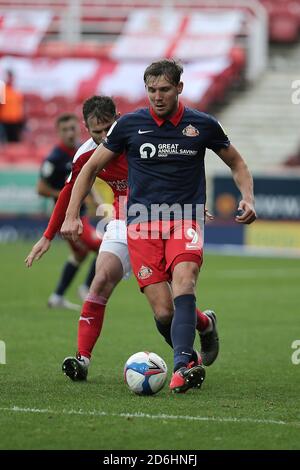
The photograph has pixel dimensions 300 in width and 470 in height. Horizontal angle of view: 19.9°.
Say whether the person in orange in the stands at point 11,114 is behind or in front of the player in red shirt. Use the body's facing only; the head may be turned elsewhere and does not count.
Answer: behind

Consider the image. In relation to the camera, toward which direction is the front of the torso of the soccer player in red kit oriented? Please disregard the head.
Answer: toward the camera

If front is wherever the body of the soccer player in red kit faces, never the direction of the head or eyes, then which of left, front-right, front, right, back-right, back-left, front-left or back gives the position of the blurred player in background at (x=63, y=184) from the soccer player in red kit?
back

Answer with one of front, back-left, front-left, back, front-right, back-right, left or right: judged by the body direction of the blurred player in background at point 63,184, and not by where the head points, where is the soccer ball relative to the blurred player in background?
front-right

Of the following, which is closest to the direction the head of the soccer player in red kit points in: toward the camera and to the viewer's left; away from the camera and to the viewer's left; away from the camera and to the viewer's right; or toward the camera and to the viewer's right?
toward the camera and to the viewer's right
